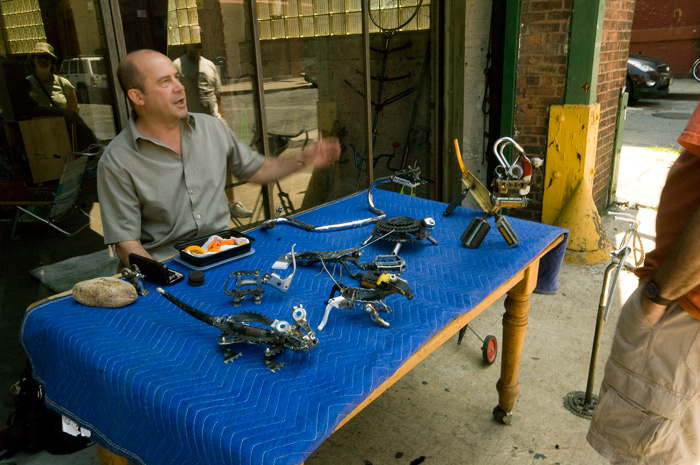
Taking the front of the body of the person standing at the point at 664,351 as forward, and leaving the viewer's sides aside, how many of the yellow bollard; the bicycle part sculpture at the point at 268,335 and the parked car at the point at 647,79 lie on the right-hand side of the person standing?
2

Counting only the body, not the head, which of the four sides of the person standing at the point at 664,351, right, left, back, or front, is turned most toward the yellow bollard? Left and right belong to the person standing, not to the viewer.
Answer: right

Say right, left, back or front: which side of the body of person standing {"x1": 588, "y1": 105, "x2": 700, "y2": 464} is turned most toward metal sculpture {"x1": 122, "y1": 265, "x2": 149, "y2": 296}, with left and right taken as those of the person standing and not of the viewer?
front

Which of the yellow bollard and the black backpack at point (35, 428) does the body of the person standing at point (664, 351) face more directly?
the black backpack

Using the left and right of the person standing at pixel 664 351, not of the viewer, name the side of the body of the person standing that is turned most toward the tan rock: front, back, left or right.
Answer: front

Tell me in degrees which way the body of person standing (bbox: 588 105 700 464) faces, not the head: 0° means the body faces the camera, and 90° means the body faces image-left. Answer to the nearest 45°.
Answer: approximately 90°

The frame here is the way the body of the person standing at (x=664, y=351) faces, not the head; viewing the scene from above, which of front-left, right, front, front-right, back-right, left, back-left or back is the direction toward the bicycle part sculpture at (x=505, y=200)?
front-right

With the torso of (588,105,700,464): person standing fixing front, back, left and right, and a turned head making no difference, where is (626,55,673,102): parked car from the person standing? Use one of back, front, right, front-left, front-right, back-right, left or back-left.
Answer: right

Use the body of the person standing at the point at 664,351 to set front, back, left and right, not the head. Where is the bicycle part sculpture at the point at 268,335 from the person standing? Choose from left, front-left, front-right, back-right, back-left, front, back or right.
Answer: front-left
